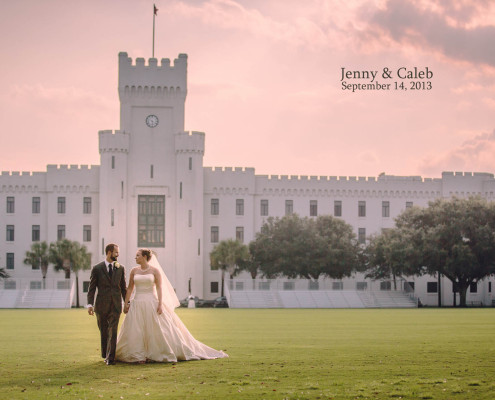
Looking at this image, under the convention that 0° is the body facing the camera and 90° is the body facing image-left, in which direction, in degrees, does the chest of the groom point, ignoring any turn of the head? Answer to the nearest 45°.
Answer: approximately 0°

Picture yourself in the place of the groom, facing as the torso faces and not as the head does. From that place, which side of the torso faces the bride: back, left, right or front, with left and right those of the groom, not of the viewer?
left
